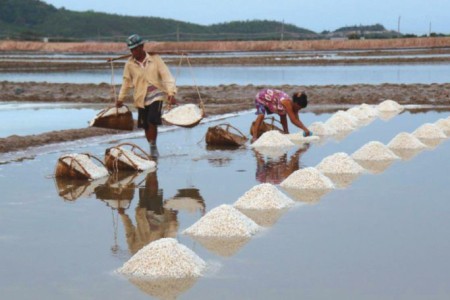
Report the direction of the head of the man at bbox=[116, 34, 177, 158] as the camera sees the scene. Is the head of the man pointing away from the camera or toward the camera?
toward the camera

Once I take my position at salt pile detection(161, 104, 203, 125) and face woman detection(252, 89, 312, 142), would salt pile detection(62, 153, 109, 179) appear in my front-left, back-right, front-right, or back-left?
back-right

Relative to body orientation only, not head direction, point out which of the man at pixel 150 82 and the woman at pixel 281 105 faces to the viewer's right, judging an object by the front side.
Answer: the woman

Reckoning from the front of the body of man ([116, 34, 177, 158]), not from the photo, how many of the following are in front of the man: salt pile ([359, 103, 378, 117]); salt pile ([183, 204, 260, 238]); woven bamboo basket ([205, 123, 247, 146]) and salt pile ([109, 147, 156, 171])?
2

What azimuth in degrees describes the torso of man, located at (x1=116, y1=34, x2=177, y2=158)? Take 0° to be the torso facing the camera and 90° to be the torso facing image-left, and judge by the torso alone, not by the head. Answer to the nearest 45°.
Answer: approximately 0°

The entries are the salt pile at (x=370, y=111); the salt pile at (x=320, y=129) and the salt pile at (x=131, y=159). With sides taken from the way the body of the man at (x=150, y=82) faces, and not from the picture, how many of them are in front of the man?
1

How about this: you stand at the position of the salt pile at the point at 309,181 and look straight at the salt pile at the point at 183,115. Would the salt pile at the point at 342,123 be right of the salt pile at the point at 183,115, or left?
right

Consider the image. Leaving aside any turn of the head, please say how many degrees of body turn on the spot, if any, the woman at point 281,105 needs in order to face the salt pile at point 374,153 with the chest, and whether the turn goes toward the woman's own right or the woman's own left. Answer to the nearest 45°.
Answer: approximately 45° to the woman's own right

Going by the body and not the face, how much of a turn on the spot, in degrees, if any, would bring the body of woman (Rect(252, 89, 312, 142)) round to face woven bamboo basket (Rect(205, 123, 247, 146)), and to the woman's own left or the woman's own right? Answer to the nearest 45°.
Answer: approximately 180°

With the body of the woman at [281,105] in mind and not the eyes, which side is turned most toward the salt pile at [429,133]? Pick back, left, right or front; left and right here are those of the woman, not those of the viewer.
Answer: front

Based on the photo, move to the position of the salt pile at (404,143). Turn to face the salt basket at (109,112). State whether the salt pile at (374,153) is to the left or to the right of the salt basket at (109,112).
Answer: left

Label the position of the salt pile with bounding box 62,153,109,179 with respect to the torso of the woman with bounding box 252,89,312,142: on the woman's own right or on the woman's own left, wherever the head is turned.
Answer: on the woman's own right

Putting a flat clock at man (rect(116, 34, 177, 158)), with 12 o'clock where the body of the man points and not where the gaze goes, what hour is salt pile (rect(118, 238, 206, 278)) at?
The salt pile is roughly at 12 o'clock from the man.

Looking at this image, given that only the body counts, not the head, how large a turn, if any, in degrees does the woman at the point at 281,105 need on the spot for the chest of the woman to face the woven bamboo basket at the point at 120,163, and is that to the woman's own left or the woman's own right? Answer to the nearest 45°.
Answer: approximately 135° to the woman's own right

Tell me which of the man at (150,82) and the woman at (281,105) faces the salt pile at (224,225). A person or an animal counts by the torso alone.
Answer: the man

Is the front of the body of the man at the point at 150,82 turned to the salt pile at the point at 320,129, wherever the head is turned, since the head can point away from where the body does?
no

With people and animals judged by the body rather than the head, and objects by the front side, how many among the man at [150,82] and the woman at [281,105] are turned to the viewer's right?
1

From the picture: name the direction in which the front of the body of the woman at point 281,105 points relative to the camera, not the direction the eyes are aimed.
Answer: to the viewer's right

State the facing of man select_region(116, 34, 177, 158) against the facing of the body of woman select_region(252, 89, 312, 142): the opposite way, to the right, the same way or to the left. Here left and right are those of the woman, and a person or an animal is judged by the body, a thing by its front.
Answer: to the right

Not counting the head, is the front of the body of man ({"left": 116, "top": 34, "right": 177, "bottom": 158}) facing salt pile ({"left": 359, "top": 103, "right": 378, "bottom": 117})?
no

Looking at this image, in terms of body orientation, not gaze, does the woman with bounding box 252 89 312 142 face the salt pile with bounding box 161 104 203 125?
no
